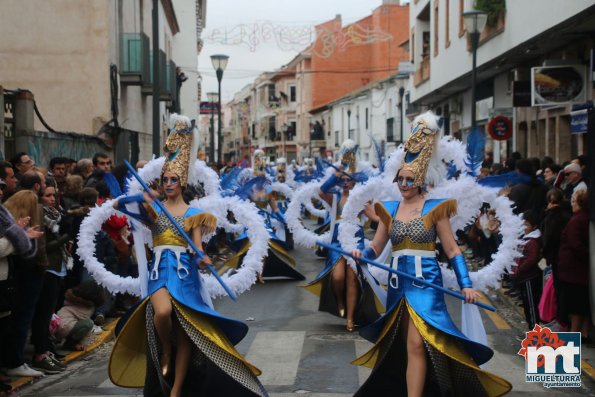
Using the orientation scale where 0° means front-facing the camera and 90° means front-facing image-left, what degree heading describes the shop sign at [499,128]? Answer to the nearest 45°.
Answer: approximately 0°

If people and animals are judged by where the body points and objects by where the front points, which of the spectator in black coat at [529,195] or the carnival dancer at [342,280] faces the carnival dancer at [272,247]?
the spectator in black coat

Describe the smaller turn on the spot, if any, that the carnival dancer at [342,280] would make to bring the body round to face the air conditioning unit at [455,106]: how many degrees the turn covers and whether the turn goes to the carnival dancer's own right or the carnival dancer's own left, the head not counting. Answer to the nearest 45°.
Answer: approximately 180°

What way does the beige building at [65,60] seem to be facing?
to the viewer's right

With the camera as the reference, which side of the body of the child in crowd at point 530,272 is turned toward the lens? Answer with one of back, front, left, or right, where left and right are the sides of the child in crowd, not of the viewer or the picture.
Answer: left

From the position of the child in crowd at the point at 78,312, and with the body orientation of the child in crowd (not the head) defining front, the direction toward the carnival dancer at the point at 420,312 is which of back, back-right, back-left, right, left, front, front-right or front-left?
front-right

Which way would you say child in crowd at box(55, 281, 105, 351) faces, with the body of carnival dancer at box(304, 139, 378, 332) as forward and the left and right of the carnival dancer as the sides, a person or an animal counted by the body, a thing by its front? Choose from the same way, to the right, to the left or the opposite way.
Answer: to the left

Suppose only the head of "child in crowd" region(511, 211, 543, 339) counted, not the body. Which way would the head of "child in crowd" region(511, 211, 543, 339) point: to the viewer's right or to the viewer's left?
to the viewer's left

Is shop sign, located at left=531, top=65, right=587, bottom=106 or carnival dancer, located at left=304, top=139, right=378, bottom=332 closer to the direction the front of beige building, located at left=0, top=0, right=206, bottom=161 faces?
the shop sign

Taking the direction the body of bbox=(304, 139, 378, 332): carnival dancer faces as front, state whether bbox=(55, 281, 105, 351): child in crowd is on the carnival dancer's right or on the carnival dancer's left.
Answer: on the carnival dancer's right

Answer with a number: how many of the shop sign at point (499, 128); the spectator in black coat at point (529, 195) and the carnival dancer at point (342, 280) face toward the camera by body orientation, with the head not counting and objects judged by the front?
2

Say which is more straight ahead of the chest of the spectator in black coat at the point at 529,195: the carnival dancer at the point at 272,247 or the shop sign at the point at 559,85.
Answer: the carnival dancer

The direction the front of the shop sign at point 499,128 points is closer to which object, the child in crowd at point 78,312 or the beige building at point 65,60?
the child in crowd

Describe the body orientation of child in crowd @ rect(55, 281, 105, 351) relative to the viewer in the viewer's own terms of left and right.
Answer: facing to the right of the viewer

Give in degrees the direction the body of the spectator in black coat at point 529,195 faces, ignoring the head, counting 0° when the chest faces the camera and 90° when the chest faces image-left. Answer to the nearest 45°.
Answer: approximately 90°
